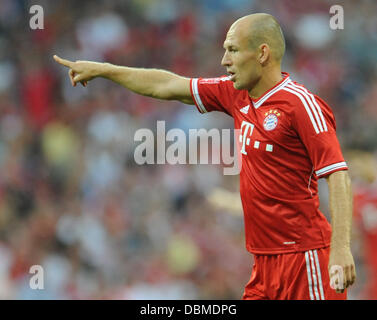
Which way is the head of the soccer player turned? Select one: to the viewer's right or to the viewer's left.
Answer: to the viewer's left

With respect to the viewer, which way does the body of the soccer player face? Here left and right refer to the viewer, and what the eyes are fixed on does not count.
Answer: facing the viewer and to the left of the viewer
